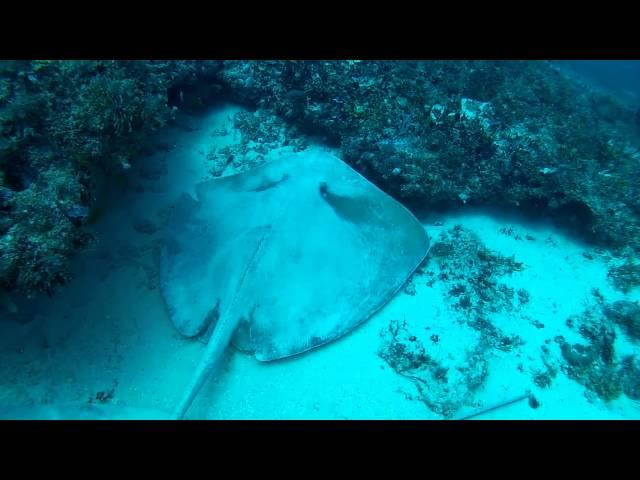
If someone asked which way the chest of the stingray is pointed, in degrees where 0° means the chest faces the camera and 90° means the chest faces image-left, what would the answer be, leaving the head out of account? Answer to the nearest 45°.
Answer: approximately 225°
